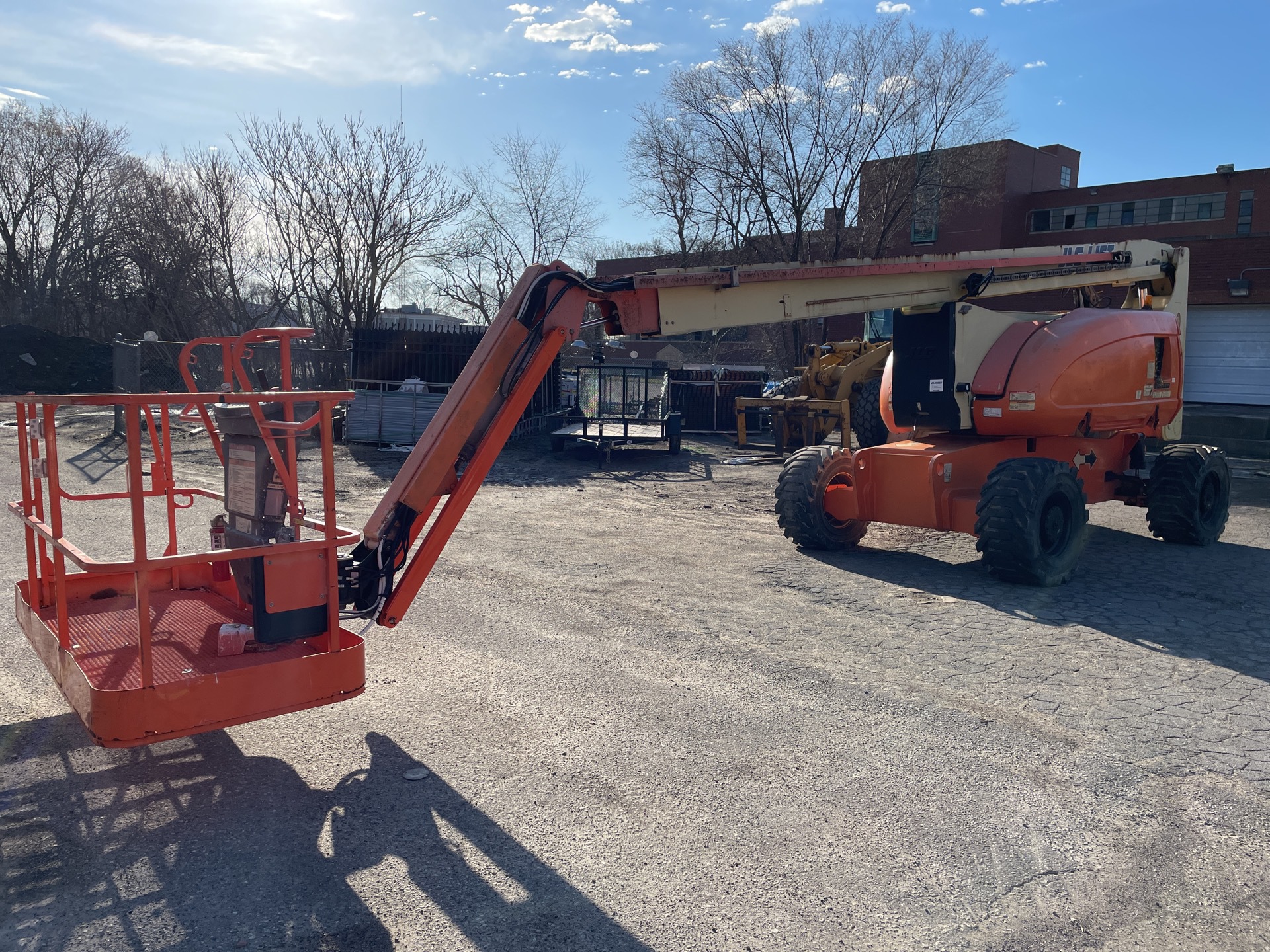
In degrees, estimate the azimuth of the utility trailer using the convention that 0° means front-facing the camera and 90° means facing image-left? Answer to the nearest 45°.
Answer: approximately 0°

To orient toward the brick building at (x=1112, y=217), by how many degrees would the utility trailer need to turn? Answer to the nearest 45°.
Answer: approximately 135° to its left

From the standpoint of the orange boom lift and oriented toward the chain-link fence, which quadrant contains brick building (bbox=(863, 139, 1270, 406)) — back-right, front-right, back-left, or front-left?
front-right

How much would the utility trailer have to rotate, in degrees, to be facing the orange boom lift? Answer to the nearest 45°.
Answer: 0° — it already faces it

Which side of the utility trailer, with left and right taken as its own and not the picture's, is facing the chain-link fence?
right

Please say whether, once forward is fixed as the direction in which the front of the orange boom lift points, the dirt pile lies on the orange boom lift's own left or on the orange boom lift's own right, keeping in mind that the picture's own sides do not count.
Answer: on the orange boom lift's own right

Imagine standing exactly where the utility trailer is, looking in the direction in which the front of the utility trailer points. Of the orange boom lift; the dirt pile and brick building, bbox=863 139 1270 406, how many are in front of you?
1

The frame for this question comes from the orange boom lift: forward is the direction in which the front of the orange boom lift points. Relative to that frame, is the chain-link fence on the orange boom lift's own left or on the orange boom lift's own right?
on the orange boom lift's own right

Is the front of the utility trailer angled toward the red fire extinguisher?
yes
